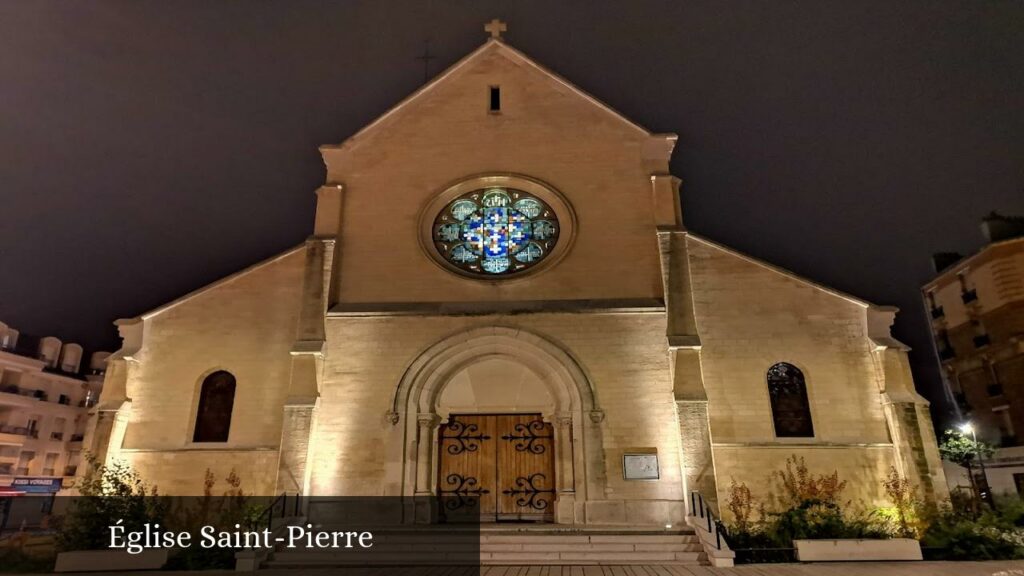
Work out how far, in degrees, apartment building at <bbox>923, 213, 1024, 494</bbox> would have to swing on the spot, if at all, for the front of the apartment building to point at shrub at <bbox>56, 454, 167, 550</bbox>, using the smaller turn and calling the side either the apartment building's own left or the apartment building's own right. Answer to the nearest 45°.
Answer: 0° — it already faces it

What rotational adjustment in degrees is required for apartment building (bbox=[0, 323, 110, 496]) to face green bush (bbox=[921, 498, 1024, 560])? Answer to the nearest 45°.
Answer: approximately 45° to its right

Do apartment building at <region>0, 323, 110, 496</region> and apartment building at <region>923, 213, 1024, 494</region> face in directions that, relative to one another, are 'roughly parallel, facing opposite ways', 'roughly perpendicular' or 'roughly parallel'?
roughly parallel, facing opposite ways

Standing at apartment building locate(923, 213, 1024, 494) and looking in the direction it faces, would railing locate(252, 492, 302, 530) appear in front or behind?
in front

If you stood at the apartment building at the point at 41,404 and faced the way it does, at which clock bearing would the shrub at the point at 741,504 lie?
The shrub is roughly at 1 o'clock from the apartment building.

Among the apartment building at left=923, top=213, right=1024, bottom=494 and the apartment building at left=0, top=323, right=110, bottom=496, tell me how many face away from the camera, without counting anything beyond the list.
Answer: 0

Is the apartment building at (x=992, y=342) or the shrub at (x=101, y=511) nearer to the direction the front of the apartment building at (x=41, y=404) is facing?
the apartment building

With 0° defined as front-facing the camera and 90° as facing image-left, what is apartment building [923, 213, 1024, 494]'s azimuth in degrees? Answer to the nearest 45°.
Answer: approximately 45°

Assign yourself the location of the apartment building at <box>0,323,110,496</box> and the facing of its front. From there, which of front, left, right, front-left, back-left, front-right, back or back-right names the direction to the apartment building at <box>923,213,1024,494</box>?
front

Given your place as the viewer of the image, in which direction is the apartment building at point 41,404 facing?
facing the viewer and to the right of the viewer

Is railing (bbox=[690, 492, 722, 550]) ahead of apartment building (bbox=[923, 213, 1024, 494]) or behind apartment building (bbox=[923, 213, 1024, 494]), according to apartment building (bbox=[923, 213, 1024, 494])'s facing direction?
ahead

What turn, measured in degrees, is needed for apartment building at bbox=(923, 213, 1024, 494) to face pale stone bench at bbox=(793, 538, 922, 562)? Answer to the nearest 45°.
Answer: approximately 45° to its left

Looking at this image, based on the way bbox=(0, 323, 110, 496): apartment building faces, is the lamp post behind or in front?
in front

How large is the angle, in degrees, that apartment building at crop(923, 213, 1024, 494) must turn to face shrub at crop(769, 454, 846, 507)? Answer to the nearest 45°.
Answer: approximately 45° to its left
